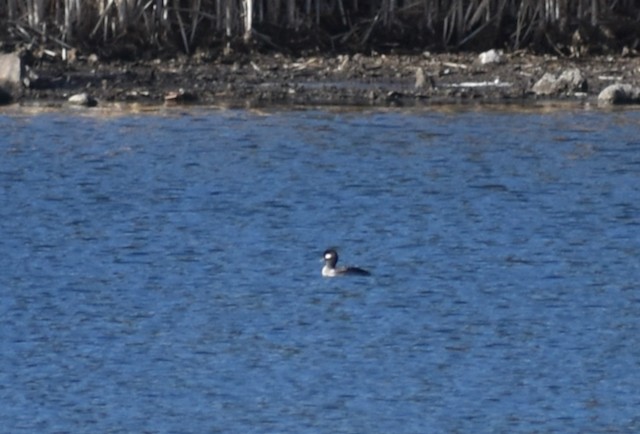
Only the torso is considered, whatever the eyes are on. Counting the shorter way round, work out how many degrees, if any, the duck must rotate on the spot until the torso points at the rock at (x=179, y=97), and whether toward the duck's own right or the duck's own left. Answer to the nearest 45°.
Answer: approximately 90° to the duck's own right

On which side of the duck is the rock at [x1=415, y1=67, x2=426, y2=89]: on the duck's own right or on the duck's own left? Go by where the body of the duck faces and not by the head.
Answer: on the duck's own right

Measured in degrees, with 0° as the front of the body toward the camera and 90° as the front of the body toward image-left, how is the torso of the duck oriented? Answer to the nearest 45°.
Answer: approximately 90°

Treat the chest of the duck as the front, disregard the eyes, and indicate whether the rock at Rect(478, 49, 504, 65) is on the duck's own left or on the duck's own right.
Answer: on the duck's own right

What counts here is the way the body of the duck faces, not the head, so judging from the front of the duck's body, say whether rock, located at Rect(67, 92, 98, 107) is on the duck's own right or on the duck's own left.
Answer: on the duck's own right

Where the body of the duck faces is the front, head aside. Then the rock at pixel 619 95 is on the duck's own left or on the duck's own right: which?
on the duck's own right
